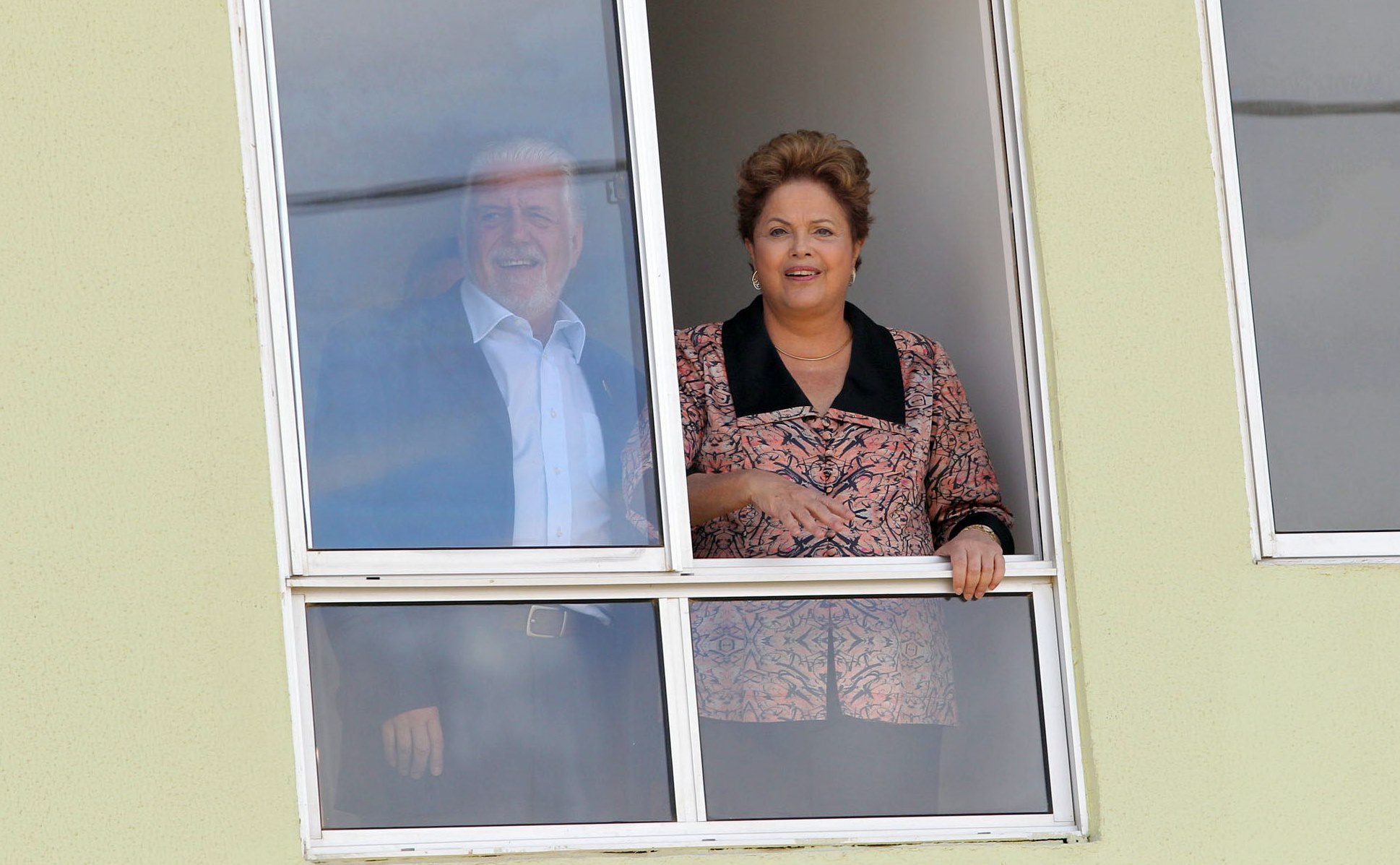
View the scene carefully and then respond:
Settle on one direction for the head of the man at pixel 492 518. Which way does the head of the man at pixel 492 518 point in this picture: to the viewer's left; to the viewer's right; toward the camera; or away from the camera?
toward the camera

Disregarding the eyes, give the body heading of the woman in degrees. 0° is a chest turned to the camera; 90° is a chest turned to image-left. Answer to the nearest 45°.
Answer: approximately 0°

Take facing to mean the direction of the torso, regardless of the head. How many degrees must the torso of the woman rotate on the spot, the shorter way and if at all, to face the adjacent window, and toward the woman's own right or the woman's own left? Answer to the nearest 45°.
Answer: approximately 90° to the woman's own left

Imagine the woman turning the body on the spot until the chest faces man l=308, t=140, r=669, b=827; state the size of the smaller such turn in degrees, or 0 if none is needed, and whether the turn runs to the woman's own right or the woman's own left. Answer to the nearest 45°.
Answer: approximately 45° to the woman's own right

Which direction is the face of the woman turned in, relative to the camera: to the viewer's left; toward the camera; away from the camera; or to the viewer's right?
toward the camera
